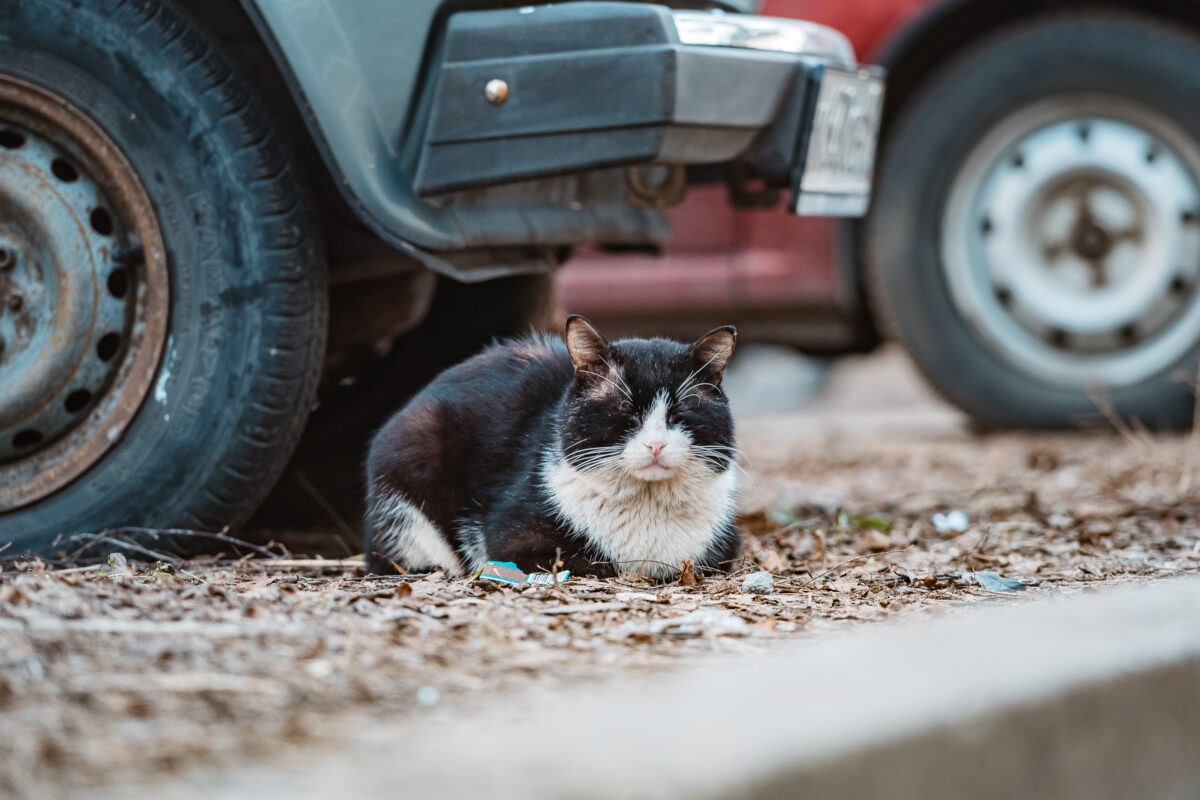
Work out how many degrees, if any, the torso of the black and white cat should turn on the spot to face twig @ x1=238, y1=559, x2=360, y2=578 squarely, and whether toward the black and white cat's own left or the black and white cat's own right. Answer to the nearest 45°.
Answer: approximately 135° to the black and white cat's own right

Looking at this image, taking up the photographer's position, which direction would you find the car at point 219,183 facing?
facing the viewer and to the right of the viewer

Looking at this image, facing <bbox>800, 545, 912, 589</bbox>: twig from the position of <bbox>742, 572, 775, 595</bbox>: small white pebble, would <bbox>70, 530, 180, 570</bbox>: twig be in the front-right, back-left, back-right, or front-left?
back-left

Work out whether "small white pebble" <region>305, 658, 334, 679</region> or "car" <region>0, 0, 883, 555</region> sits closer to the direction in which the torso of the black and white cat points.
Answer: the small white pebble

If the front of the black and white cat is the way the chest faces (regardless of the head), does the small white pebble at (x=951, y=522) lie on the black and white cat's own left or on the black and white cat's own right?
on the black and white cat's own left

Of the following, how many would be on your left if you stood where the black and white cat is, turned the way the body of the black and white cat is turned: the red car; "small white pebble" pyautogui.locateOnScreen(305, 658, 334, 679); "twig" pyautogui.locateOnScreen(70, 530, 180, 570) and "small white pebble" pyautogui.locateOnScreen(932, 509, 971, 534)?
2
